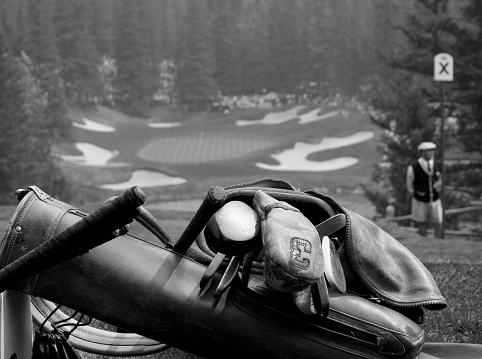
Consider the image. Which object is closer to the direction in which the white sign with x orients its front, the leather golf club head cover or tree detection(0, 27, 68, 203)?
the leather golf club head cover

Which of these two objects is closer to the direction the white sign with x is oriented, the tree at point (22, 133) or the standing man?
the standing man

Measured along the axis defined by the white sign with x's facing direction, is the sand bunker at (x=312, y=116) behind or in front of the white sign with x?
behind

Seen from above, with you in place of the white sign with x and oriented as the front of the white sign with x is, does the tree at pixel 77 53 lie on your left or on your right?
on your right

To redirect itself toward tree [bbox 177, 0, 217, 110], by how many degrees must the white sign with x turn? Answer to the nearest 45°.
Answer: approximately 135° to its right

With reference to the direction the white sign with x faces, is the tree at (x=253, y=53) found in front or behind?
behind

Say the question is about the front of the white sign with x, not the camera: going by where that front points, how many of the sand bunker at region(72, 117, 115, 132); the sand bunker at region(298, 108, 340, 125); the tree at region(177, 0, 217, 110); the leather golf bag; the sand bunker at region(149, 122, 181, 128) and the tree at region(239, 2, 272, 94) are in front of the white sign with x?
1

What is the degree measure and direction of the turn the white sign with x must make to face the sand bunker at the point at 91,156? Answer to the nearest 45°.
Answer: approximately 135° to its right

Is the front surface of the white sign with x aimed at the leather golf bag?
yes

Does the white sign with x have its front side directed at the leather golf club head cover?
yes

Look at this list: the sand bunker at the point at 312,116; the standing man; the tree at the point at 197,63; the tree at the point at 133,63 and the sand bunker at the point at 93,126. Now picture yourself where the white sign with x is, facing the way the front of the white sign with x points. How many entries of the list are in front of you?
1

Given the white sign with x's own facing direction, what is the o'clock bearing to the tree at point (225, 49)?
The tree is roughly at 5 o'clock from the white sign with x.

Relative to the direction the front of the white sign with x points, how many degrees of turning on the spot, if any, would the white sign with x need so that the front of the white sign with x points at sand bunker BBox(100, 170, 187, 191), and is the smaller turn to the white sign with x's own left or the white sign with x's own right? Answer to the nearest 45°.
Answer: approximately 135° to the white sign with x's own right

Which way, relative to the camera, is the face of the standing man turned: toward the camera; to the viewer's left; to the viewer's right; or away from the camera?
toward the camera

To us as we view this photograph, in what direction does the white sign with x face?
facing the viewer
